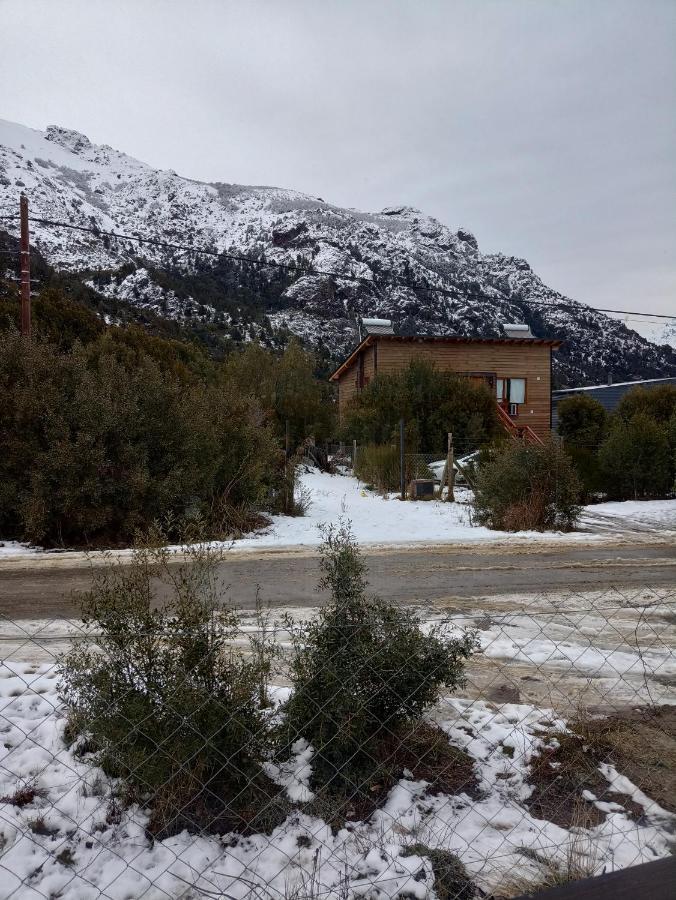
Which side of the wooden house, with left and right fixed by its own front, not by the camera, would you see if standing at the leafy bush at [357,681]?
front

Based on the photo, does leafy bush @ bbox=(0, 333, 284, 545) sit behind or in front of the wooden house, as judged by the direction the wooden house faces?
in front

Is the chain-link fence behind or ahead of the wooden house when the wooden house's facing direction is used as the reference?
ahead

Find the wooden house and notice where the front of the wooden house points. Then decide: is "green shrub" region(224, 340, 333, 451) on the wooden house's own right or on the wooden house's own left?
on the wooden house's own right

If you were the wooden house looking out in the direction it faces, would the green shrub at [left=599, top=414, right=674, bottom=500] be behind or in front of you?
in front

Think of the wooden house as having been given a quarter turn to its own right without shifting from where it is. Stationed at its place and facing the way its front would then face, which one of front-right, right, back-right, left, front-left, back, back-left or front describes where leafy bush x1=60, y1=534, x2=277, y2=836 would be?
left

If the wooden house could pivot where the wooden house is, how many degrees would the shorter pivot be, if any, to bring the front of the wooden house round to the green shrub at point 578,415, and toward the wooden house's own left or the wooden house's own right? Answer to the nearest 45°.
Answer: approximately 90° to the wooden house's own left

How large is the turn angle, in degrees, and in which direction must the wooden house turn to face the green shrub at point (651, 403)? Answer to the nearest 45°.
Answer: approximately 90° to its left

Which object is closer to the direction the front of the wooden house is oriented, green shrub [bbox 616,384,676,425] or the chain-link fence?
the chain-link fence

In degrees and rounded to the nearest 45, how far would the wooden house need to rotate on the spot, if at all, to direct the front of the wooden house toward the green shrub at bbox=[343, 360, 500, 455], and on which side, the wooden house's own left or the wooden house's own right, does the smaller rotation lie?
0° — it already faces it

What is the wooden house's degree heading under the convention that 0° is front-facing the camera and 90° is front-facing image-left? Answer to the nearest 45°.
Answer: approximately 0°

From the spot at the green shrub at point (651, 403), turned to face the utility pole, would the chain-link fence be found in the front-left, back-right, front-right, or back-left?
front-left

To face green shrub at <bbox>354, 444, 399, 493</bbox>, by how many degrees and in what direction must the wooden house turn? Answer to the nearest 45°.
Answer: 0° — it already faces it

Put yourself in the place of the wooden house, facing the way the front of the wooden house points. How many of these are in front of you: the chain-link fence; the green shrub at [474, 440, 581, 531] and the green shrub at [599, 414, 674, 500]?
3
